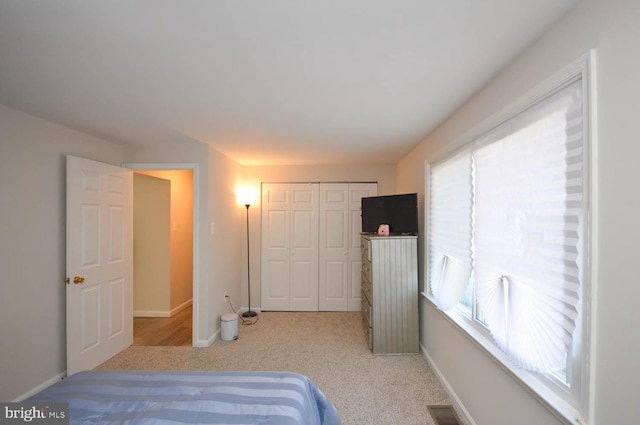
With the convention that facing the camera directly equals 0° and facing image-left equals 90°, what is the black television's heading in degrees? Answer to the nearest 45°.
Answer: approximately 45°

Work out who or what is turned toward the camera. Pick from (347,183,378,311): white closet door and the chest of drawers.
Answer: the white closet door

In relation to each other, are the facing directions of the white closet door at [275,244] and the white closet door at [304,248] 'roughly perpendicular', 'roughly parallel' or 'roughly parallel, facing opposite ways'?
roughly parallel

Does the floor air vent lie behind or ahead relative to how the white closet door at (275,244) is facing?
ahead

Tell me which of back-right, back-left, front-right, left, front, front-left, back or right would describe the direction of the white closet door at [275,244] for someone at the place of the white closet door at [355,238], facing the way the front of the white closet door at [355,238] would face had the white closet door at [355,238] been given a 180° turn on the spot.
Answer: left

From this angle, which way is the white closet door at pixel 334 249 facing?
toward the camera

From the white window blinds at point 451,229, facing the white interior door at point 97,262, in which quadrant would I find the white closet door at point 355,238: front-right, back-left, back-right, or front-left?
front-right

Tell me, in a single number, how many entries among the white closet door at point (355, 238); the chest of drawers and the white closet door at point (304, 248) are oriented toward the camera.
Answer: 2

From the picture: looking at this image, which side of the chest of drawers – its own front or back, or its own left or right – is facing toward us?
left

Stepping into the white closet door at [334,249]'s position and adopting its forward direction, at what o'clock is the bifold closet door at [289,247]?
The bifold closet door is roughly at 3 o'clock from the white closet door.

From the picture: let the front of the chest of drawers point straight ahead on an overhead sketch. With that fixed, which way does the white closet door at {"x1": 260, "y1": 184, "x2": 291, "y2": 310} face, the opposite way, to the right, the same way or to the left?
to the left

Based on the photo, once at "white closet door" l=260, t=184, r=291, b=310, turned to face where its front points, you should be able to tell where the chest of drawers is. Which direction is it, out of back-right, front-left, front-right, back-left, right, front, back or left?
front-left

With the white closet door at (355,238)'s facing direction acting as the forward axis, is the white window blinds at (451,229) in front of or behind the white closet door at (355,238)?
in front

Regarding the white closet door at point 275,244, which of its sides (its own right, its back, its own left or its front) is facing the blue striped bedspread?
front

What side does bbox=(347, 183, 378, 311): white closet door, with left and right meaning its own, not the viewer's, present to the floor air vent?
front

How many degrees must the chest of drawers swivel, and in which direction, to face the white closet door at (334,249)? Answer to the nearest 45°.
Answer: approximately 45° to its right

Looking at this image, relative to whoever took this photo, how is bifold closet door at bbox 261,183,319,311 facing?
facing the viewer
